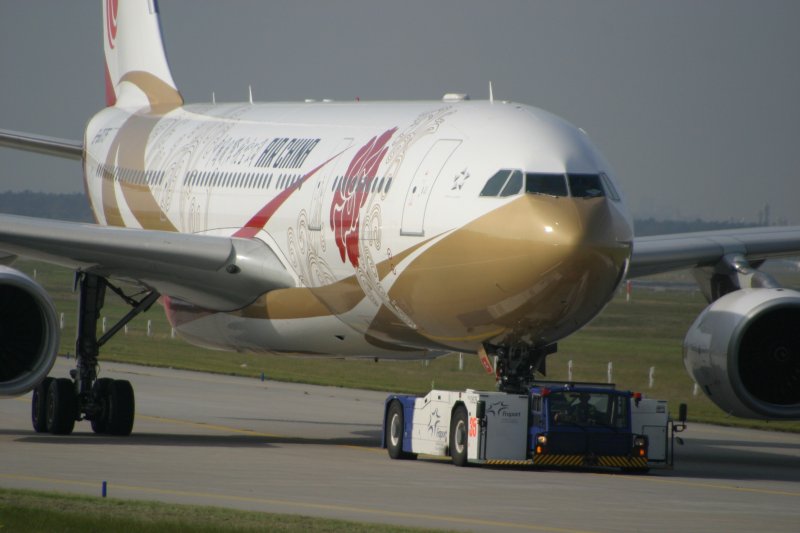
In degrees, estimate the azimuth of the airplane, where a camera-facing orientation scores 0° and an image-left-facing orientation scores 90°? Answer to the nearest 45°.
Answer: approximately 315°
